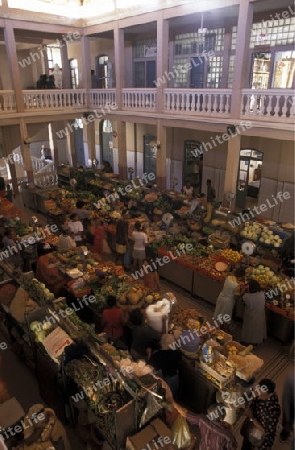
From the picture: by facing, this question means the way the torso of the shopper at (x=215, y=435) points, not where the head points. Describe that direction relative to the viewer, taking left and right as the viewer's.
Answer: facing away from the viewer and to the left of the viewer

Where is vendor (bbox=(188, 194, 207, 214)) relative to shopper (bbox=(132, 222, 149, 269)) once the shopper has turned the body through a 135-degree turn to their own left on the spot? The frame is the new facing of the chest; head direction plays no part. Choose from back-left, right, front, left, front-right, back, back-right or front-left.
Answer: back

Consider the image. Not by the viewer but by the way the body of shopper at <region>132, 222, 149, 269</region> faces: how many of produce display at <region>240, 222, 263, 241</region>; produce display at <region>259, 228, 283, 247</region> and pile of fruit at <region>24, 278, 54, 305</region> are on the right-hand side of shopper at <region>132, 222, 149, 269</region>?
2

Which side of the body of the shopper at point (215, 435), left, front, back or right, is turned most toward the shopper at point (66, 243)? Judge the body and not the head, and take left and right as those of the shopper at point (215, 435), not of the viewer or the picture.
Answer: front

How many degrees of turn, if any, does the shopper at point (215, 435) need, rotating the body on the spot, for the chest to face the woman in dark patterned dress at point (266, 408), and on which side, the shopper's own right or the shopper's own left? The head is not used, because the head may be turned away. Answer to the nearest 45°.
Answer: approximately 90° to the shopper's own right

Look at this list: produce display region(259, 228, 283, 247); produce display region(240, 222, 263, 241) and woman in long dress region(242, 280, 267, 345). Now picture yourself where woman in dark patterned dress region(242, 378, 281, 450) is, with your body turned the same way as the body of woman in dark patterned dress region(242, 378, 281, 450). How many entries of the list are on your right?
3

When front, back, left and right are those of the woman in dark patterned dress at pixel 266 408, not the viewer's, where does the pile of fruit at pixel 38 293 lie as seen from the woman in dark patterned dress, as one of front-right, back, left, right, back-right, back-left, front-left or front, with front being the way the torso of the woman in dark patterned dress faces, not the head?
front

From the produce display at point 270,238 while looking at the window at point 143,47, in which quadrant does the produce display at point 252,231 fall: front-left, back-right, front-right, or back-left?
front-left

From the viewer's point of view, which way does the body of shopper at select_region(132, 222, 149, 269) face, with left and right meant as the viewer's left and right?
facing away from the viewer

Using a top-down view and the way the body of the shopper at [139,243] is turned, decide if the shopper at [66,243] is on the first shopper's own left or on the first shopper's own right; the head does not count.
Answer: on the first shopper's own left

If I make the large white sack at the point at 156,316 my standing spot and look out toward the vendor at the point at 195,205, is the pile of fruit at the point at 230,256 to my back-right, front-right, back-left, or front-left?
front-right

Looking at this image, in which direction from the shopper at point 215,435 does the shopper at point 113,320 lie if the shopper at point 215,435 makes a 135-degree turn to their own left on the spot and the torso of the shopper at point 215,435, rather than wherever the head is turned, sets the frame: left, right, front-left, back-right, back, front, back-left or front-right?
back-right

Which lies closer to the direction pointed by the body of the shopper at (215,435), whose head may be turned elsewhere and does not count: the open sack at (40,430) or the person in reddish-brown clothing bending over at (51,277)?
the person in reddish-brown clothing bending over
